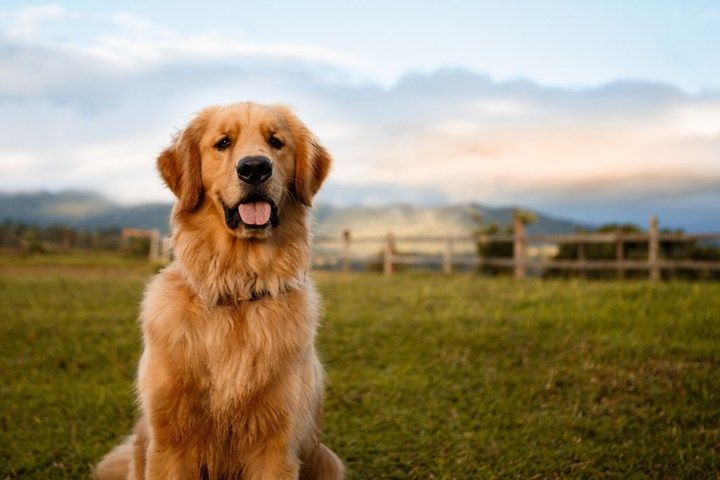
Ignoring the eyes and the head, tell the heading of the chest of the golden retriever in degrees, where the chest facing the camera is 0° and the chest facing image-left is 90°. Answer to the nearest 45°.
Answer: approximately 0°

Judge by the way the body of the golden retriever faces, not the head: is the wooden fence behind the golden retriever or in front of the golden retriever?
behind
